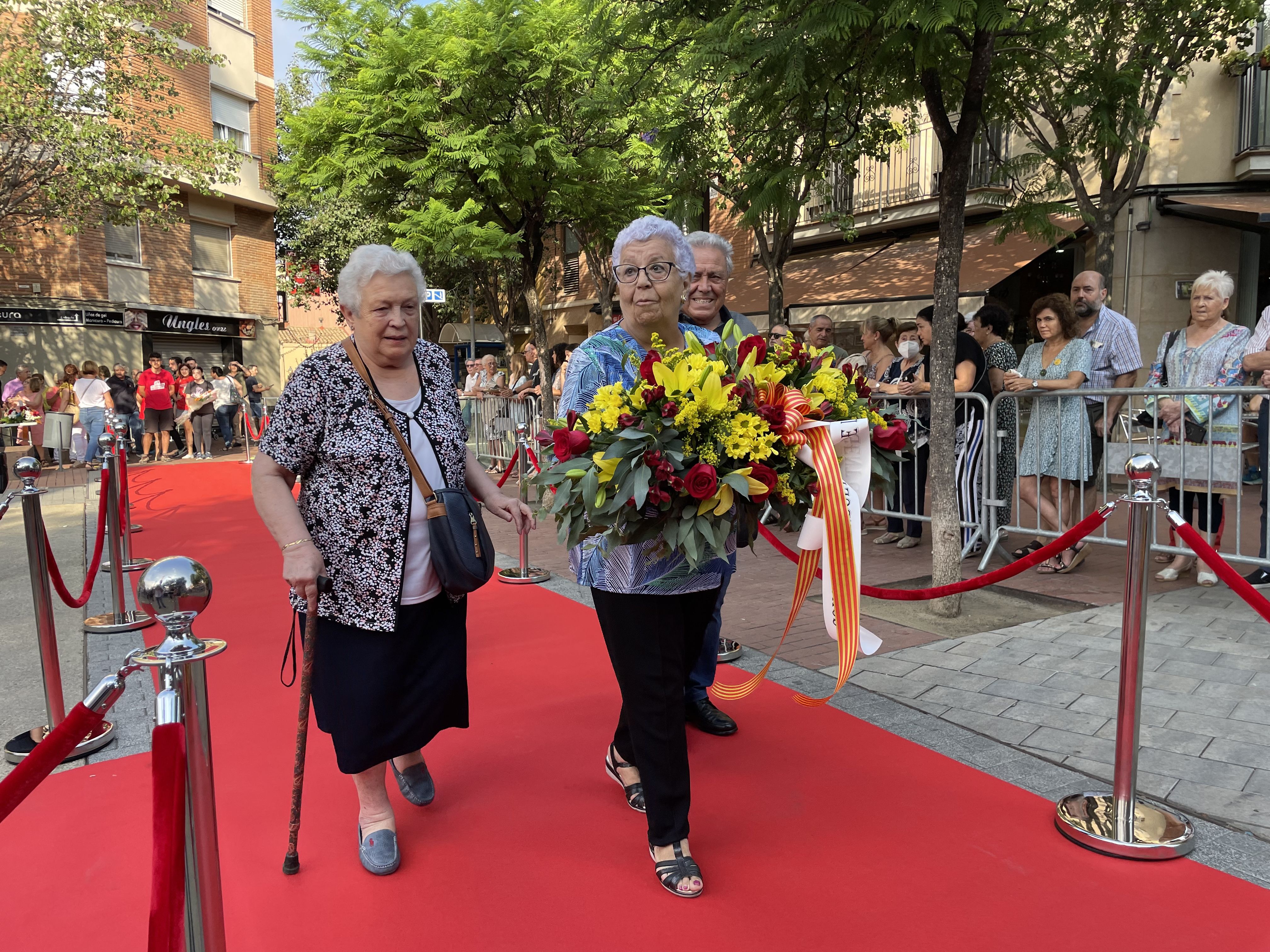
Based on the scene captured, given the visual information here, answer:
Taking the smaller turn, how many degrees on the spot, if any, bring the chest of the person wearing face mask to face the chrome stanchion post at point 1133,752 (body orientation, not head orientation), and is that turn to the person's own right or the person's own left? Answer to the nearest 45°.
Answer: approximately 45° to the person's own left

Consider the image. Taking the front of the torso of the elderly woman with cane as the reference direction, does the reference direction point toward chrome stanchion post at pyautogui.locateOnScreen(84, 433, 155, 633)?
no

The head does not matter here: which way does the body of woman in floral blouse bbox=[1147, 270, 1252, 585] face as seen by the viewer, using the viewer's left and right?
facing the viewer and to the left of the viewer

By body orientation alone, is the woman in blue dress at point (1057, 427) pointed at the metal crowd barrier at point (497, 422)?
no

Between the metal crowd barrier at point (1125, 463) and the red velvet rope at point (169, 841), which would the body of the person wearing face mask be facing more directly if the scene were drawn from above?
the red velvet rope

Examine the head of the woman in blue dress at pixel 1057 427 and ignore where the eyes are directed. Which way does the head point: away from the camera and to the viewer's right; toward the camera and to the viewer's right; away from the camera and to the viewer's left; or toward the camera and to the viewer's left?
toward the camera and to the viewer's left

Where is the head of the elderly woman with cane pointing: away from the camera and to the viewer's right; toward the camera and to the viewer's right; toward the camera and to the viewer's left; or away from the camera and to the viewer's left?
toward the camera and to the viewer's right

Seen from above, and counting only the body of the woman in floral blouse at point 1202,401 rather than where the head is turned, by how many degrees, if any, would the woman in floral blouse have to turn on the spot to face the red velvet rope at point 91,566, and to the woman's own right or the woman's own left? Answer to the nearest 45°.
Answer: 0° — they already face it

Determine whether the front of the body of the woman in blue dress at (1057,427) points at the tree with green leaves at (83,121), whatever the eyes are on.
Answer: no

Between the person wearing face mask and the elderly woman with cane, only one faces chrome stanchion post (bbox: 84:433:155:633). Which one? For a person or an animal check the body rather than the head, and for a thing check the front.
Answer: the person wearing face mask

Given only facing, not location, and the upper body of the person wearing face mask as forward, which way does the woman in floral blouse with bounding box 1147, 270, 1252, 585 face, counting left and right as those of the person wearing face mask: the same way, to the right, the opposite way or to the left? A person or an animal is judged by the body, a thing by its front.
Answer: the same way

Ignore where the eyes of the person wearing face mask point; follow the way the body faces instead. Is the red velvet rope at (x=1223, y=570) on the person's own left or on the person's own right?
on the person's own left

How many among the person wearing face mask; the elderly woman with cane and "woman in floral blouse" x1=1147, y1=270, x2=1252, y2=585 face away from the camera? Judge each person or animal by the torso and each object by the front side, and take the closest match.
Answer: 0

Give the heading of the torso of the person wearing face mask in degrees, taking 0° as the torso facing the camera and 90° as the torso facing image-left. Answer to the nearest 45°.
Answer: approximately 45°

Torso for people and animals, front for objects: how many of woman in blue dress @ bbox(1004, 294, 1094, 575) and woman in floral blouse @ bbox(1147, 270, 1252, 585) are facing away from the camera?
0

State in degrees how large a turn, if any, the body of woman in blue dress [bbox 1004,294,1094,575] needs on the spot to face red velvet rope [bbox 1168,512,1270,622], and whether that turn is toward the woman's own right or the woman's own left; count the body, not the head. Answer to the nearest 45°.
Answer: approximately 45° to the woman's own left

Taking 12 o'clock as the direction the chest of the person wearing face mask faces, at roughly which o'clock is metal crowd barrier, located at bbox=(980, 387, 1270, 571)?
The metal crowd barrier is roughly at 9 o'clock from the person wearing face mask.

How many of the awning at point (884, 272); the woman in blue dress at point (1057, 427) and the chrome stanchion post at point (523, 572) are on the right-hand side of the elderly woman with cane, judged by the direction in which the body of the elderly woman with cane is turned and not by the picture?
0

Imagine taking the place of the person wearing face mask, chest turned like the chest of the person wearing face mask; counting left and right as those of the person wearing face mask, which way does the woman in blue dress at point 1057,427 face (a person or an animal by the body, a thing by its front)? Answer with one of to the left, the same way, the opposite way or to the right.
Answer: the same way

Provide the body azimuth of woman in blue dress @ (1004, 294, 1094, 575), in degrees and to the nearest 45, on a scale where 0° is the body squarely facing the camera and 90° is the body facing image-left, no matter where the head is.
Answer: approximately 45°
